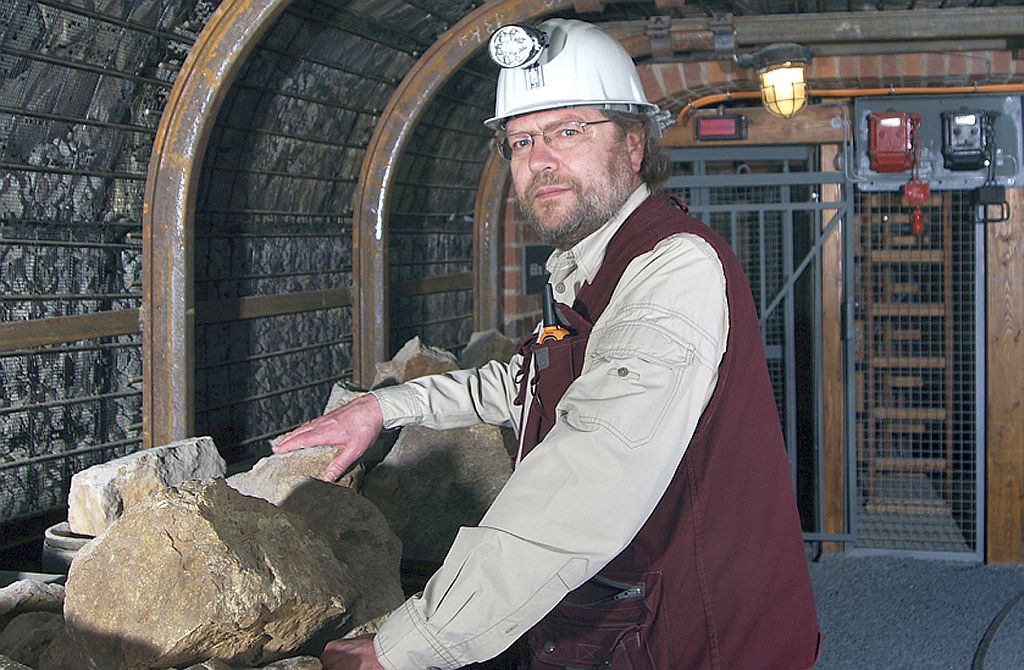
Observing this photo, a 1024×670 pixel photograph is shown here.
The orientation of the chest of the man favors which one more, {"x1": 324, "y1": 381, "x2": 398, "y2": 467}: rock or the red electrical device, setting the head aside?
the rock

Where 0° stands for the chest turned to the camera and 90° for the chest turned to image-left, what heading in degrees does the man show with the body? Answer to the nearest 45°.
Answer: approximately 90°

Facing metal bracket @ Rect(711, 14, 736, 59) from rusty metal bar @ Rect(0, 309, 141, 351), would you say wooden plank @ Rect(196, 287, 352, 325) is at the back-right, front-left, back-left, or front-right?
front-left

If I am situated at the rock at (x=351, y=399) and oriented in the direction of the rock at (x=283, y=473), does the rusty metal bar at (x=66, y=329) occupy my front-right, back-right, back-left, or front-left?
front-right

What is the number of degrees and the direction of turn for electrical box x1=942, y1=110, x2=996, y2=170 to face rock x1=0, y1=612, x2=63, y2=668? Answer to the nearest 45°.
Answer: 0° — it already faces it

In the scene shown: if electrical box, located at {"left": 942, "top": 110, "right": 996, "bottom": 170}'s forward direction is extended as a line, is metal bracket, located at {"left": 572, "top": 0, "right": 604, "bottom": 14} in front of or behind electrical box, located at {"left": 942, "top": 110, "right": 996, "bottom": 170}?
in front

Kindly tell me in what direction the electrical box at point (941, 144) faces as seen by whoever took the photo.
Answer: facing the viewer

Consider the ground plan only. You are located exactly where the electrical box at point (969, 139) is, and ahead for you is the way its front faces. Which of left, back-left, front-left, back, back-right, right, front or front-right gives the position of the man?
front

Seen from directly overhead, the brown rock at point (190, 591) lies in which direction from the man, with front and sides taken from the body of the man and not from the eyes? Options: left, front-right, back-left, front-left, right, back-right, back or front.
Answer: front

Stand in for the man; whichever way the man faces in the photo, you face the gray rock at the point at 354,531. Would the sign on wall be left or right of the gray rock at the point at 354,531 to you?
right

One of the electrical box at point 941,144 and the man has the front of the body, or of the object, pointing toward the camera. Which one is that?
the electrical box

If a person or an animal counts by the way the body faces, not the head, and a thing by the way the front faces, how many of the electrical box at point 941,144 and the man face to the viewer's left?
1

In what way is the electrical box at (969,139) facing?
toward the camera

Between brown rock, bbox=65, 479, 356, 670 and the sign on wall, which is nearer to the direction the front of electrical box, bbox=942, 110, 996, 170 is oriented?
the brown rock
